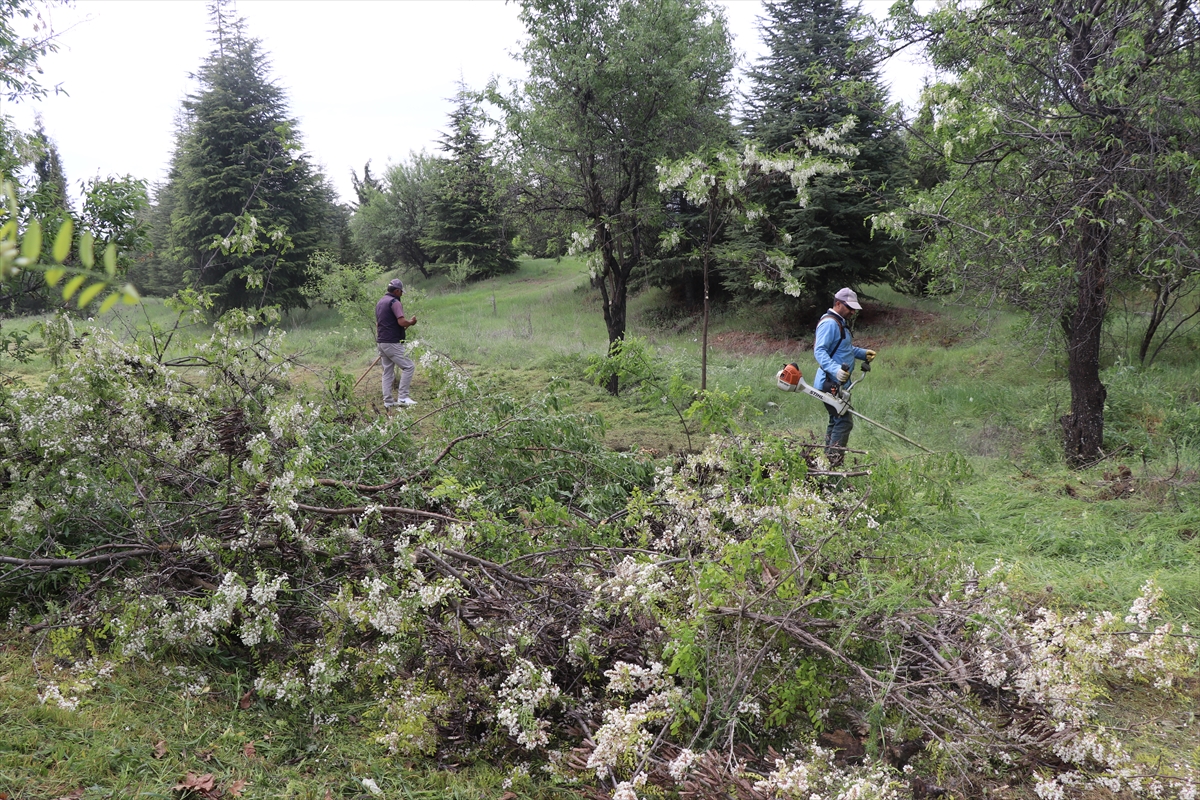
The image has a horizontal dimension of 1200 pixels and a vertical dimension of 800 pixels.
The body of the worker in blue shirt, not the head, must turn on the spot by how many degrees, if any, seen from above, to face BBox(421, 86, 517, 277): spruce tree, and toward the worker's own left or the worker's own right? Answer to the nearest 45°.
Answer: approximately 135° to the worker's own left

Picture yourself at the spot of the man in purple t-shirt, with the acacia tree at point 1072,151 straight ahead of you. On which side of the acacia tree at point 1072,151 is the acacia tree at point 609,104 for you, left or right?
left

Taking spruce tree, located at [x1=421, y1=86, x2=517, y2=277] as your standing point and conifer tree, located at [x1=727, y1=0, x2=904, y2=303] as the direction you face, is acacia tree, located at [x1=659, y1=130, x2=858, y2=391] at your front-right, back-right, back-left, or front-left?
front-right

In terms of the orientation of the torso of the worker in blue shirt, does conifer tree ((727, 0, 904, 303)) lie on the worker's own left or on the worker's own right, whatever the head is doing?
on the worker's own left

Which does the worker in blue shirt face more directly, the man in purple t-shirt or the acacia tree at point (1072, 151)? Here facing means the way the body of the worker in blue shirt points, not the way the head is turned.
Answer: the acacia tree

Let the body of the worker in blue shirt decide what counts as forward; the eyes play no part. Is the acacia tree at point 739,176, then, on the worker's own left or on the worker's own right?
on the worker's own left

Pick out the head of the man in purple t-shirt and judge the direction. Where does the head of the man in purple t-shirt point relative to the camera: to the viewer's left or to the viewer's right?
to the viewer's right

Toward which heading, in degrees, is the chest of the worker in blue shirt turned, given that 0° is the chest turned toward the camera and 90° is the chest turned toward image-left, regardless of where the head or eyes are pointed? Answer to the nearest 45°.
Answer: approximately 270°
